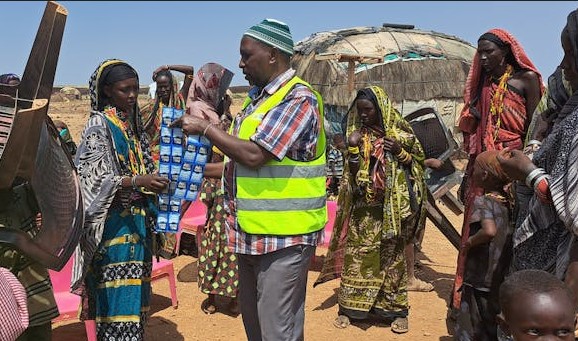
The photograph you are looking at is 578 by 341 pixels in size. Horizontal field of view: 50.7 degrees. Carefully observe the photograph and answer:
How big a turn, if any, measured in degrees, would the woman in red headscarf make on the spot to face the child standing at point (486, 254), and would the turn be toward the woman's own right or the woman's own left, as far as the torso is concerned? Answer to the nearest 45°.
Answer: approximately 45° to the woman's own left

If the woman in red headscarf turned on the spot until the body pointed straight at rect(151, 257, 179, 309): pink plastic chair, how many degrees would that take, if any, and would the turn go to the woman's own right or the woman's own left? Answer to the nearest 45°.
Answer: approximately 45° to the woman's own right

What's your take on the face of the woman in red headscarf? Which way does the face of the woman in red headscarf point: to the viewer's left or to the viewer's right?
to the viewer's left

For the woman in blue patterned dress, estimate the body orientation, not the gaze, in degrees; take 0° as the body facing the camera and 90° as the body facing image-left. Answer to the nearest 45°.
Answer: approximately 315°

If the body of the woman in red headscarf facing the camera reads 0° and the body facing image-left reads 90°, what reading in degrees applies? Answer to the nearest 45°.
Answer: approximately 45°
